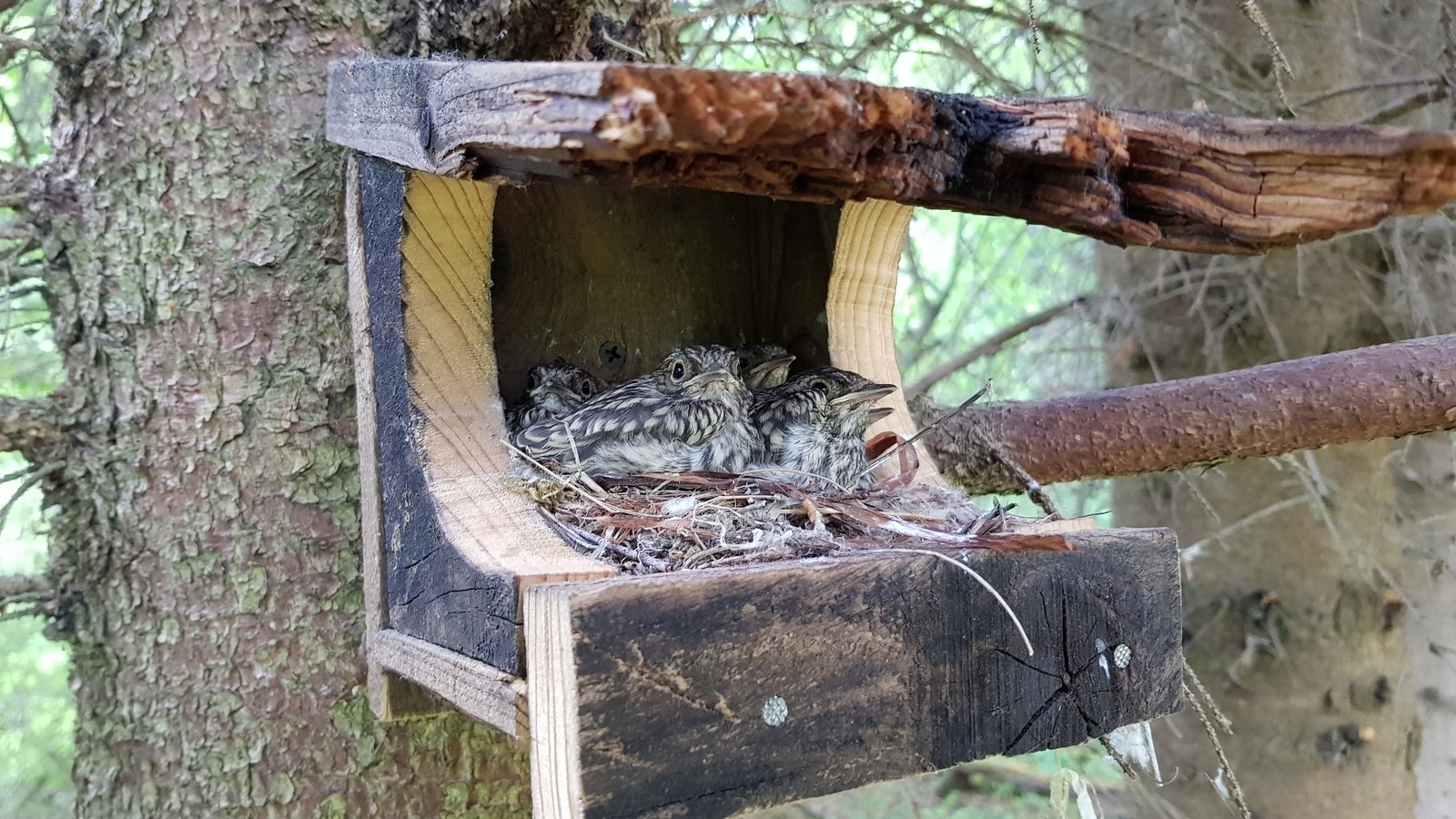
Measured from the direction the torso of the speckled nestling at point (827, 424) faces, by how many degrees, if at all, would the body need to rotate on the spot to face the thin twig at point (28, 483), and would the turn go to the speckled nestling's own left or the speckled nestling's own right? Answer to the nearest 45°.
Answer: approximately 180°

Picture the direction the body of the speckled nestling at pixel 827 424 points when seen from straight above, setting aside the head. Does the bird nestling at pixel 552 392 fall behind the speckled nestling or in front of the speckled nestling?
behind

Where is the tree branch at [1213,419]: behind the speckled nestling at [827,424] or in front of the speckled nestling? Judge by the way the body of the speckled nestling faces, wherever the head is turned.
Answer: in front

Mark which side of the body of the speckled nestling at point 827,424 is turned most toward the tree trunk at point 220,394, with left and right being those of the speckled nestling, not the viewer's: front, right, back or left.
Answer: back

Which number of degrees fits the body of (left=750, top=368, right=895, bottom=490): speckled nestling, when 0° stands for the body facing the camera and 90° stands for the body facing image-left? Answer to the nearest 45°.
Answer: approximately 270°
